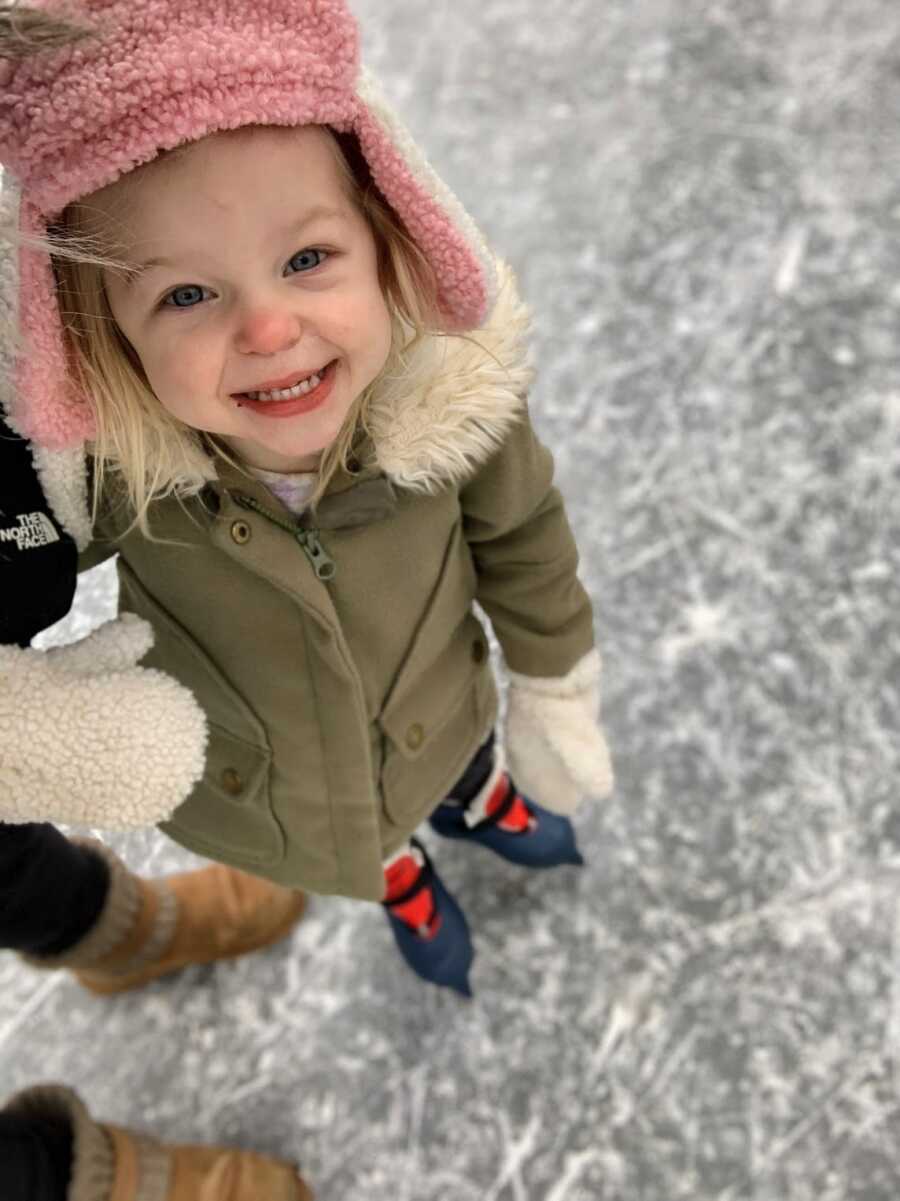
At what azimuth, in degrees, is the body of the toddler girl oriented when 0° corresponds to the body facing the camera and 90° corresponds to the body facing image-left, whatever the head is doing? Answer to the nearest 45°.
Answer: approximately 0°
